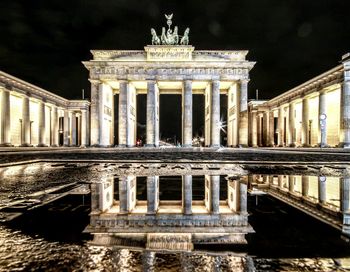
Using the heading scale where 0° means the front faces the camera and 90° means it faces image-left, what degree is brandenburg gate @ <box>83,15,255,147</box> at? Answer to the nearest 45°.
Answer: approximately 0°
